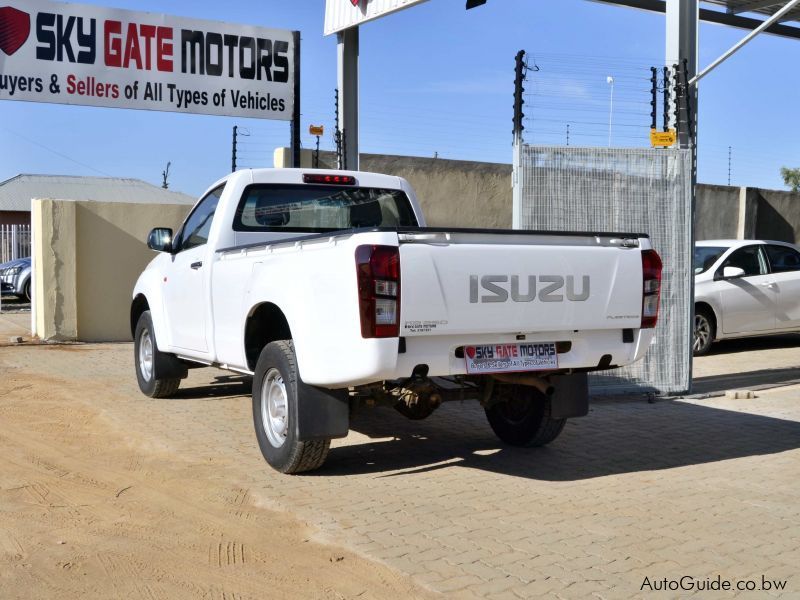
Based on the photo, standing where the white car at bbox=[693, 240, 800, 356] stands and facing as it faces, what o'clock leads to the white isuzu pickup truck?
The white isuzu pickup truck is roughly at 11 o'clock from the white car.

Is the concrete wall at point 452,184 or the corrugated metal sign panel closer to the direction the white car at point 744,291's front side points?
the corrugated metal sign panel

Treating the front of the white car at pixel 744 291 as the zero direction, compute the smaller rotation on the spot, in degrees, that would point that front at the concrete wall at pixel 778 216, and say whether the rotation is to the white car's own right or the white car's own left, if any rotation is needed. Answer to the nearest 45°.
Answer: approximately 135° to the white car's own right

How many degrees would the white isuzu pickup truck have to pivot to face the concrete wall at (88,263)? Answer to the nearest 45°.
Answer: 0° — it already faces it

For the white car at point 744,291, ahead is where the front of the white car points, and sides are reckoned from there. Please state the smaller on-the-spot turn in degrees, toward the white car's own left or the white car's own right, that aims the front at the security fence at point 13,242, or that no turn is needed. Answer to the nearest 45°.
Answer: approximately 45° to the white car's own right

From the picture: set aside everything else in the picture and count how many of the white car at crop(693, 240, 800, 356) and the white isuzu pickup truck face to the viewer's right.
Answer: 0

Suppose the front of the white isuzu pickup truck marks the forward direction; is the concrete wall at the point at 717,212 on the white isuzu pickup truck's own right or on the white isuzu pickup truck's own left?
on the white isuzu pickup truck's own right

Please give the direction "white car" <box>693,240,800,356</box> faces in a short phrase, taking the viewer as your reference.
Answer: facing the viewer and to the left of the viewer

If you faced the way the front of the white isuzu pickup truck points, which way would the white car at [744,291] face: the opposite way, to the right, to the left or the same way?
to the left

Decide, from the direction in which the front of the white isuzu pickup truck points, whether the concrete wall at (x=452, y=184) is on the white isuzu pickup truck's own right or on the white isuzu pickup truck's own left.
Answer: on the white isuzu pickup truck's own right

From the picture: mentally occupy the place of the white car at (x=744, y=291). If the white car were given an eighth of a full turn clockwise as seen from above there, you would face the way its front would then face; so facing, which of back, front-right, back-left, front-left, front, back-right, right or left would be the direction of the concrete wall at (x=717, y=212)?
right

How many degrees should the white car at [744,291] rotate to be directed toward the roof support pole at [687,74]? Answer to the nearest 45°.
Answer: approximately 45° to its left

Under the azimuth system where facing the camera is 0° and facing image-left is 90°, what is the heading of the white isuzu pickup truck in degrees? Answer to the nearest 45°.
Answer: approximately 135°
